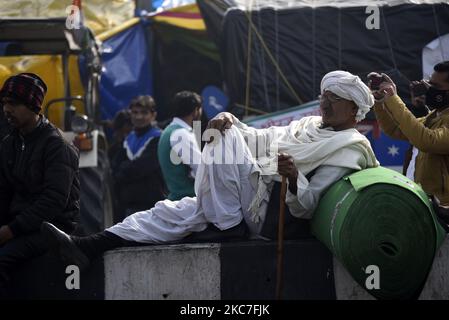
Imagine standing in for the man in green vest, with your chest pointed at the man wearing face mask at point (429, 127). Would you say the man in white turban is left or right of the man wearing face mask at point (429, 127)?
right

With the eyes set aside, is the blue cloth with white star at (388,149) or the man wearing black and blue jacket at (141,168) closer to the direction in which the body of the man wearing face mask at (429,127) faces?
the man wearing black and blue jacket

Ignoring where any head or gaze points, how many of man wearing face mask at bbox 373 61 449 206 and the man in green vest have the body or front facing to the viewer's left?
1

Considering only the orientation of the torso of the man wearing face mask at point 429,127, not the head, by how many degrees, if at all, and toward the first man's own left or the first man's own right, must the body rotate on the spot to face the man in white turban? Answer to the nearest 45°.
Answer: approximately 45° to the first man's own left

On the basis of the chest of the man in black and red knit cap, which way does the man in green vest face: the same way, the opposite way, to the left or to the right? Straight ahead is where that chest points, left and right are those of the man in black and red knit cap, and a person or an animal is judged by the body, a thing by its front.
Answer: the opposite way

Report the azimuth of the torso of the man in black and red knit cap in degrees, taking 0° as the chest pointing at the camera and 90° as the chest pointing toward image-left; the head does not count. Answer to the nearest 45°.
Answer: approximately 45°

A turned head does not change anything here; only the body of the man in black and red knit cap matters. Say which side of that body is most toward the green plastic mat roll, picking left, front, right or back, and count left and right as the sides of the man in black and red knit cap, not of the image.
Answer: left

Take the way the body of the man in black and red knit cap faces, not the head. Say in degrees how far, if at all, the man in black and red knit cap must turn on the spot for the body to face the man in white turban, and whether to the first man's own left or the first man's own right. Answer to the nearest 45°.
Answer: approximately 135° to the first man's own left

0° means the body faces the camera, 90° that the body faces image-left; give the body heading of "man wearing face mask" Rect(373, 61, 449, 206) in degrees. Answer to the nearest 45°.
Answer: approximately 90°

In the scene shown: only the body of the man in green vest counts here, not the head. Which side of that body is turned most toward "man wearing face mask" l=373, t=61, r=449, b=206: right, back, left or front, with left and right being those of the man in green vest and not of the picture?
right

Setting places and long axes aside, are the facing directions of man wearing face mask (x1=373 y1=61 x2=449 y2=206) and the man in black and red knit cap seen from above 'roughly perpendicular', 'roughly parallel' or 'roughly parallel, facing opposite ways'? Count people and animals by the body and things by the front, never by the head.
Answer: roughly perpendicular

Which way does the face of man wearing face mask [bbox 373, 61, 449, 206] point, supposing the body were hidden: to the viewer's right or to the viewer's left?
to the viewer's left
